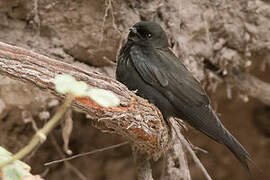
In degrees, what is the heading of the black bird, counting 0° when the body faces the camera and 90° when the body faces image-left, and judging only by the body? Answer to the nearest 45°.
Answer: approximately 90°

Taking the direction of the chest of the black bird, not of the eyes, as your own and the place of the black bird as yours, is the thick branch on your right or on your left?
on your left
